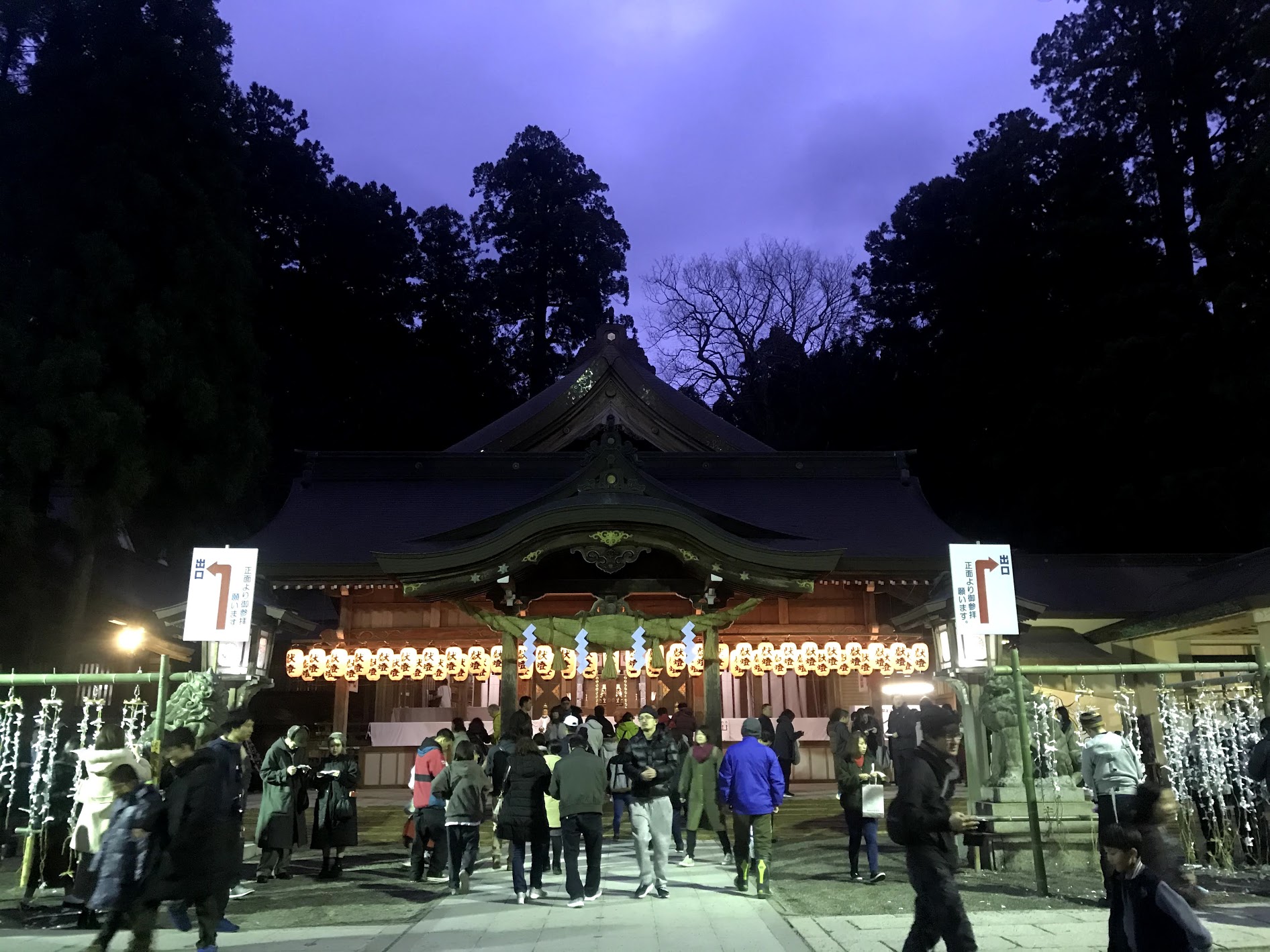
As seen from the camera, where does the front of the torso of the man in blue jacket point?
away from the camera

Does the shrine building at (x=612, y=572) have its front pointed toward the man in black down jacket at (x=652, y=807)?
yes

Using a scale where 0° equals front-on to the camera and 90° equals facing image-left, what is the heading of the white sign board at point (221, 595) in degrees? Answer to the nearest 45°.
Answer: approximately 0°

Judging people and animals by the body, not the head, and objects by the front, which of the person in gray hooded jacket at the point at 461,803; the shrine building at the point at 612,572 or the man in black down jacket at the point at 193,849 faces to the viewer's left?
the man in black down jacket

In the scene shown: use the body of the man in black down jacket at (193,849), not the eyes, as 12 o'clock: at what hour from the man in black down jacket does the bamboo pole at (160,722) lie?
The bamboo pole is roughly at 3 o'clock from the man in black down jacket.

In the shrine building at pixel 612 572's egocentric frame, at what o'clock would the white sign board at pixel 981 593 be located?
The white sign board is roughly at 11 o'clock from the shrine building.

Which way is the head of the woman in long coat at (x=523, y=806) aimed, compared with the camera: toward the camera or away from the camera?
away from the camera

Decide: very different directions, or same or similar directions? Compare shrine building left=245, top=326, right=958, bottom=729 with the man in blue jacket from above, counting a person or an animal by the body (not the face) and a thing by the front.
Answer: very different directions

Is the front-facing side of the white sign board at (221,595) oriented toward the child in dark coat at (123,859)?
yes

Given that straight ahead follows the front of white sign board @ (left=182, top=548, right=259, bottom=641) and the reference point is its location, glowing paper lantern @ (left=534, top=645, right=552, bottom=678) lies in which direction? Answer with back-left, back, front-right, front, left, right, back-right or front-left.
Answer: back-left

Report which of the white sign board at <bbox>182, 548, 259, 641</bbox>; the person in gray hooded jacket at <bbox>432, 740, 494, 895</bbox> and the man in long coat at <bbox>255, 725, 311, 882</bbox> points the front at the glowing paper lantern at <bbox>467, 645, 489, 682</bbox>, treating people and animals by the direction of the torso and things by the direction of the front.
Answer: the person in gray hooded jacket

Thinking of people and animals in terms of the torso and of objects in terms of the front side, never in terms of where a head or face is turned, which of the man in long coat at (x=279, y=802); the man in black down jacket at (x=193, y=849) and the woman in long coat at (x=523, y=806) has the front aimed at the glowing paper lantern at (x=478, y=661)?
the woman in long coat at (x=523, y=806)

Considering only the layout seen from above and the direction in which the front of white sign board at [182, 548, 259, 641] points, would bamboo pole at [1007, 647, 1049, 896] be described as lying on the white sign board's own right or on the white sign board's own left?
on the white sign board's own left
